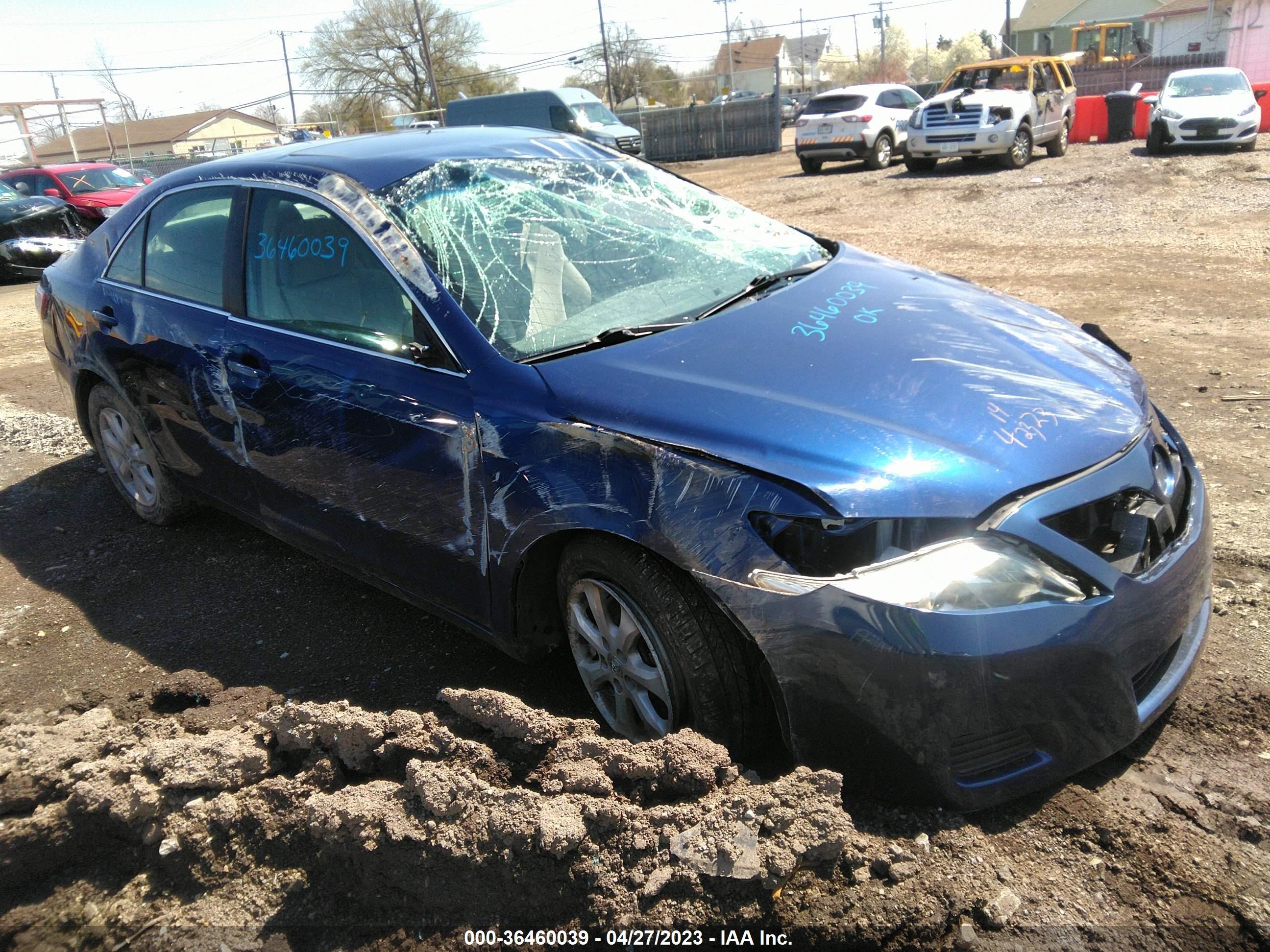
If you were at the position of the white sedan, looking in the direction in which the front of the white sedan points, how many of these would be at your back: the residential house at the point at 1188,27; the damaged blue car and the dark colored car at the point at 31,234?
1

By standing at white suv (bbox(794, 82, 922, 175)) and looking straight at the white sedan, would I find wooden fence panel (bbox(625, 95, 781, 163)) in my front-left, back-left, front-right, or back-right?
back-left

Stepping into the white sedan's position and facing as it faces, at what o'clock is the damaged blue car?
The damaged blue car is roughly at 12 o'clock from the white sedan.

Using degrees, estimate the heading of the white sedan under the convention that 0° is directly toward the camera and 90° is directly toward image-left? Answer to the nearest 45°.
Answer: approximately 0°

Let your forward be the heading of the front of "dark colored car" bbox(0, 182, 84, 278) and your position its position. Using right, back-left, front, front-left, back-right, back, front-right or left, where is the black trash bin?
front-left

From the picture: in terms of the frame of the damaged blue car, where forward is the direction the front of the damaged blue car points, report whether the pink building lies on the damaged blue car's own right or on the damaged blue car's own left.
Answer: on the damaged blue car's own left

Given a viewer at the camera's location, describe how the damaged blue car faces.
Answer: facing the viewer and to the right of the viewer

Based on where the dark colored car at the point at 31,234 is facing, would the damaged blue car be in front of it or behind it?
in front

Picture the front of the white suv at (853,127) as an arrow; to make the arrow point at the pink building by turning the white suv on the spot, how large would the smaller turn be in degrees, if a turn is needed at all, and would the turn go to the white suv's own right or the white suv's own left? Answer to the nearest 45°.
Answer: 0° — it already faces it

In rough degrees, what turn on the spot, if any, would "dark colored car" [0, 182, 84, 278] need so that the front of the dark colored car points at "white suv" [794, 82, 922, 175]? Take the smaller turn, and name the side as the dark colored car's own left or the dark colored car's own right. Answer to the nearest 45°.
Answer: approximately 45° to the dark colored car's own left

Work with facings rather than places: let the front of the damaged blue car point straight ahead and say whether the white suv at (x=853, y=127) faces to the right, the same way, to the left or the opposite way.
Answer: to the left

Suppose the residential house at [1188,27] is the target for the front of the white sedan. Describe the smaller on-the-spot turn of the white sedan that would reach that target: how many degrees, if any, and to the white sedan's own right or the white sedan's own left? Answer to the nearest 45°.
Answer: approximately 180°

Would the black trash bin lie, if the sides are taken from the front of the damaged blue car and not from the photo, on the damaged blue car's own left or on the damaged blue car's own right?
on the damaged blue car's own left

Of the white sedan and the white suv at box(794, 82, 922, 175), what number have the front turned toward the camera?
1

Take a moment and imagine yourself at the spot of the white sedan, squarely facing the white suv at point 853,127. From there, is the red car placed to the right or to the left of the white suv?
left
